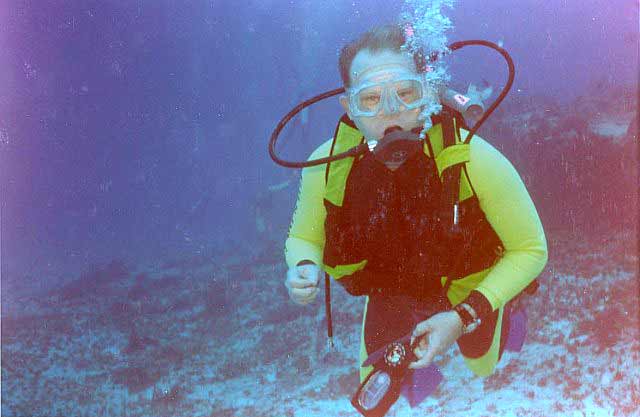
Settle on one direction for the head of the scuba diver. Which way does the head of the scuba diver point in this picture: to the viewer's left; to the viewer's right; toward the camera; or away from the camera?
toward the camera

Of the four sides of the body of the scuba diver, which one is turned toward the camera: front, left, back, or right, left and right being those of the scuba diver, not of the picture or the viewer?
front
